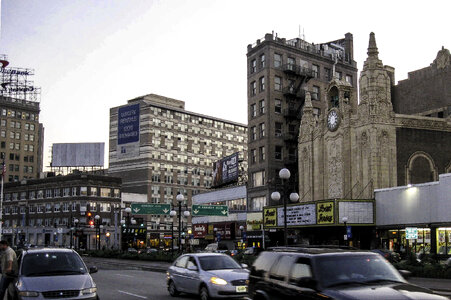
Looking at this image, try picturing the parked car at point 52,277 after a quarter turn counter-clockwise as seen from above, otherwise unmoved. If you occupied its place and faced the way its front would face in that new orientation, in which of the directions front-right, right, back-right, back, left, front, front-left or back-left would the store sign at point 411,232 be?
front-left

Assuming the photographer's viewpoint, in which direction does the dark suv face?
facing the viewer and to the right of the viewer

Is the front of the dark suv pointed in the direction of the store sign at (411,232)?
no

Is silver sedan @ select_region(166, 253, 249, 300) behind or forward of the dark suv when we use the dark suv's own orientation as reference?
behind

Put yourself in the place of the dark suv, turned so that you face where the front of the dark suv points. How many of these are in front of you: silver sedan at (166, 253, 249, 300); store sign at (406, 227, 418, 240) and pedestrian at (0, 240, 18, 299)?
0

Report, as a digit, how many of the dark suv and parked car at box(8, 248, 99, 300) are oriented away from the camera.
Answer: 0

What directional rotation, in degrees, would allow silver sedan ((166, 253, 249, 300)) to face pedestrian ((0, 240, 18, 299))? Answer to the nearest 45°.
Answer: approximately 90° to its right

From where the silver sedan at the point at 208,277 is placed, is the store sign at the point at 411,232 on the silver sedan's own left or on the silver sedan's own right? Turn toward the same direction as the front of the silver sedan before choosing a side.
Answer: on the silver sedan's own left

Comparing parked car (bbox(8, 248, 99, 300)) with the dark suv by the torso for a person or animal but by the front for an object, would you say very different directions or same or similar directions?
same or similar directions

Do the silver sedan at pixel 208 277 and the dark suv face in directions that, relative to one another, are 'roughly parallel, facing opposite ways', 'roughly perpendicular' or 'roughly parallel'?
roughly parallel

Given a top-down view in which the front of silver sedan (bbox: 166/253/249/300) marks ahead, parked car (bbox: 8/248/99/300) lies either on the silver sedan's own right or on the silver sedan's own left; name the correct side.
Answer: on the silver sedan's own right

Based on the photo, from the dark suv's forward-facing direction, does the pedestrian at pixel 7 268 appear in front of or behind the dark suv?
behind

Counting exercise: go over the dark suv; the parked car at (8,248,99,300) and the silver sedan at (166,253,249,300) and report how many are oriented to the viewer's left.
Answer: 0

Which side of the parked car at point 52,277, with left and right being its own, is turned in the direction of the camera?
front
